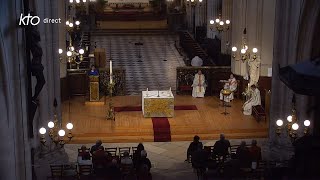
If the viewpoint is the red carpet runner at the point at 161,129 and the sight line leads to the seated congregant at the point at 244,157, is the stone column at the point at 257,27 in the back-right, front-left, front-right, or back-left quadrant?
back-left

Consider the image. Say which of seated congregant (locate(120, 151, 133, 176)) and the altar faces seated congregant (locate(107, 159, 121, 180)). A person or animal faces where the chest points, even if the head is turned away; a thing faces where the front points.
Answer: the altar

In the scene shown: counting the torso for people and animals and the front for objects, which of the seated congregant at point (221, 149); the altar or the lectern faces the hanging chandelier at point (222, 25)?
the seated congregant

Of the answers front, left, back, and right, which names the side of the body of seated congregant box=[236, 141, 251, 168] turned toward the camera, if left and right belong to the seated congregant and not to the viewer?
back

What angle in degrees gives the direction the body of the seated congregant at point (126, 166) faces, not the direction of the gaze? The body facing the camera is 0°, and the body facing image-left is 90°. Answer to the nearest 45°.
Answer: approximately 180°

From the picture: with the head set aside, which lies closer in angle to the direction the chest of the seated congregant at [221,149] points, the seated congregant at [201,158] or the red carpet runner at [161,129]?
the red carpet runner

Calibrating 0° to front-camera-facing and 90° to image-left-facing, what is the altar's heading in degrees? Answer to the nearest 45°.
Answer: approximately 0°

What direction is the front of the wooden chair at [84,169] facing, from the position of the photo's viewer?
facing away from the viewer

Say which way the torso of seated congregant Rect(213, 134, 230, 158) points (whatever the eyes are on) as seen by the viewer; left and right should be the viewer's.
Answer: facing away from the viewer

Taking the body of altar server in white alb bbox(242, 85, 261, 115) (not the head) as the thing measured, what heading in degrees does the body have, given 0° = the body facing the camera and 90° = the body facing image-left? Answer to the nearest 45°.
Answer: approximately 90°

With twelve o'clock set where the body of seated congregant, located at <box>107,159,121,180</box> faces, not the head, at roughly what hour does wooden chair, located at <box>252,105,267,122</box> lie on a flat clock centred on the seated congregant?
The wooden chair is roughly at 1 o'clock from the seated congregant.

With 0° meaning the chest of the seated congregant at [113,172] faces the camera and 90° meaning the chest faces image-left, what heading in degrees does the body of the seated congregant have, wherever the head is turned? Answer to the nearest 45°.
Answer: approximately 180°
